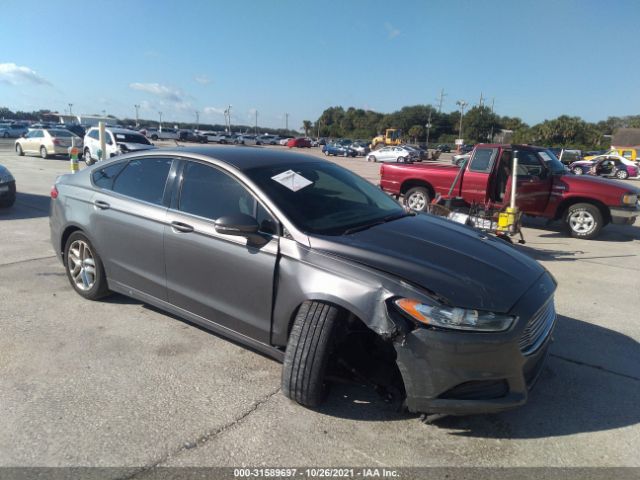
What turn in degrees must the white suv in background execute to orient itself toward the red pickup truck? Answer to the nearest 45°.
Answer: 0° — it already faces it

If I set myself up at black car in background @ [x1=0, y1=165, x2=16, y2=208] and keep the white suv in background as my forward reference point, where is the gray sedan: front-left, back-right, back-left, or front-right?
back-right

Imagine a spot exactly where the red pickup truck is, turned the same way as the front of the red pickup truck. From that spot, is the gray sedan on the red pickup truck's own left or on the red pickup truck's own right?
on the red pickup truck's own right

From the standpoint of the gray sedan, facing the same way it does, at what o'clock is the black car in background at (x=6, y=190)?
The black car in background is roughly at 6 o'clock from the gray sedan.

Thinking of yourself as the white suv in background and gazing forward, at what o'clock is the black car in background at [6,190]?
The black car in background is roughly at 2 o'clock from the white suv in background.

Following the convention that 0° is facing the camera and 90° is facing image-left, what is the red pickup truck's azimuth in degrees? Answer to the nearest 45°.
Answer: approximately 315°

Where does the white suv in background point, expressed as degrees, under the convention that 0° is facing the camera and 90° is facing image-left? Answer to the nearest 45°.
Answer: approximately 315°

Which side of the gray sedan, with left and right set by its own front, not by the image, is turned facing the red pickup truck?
left
